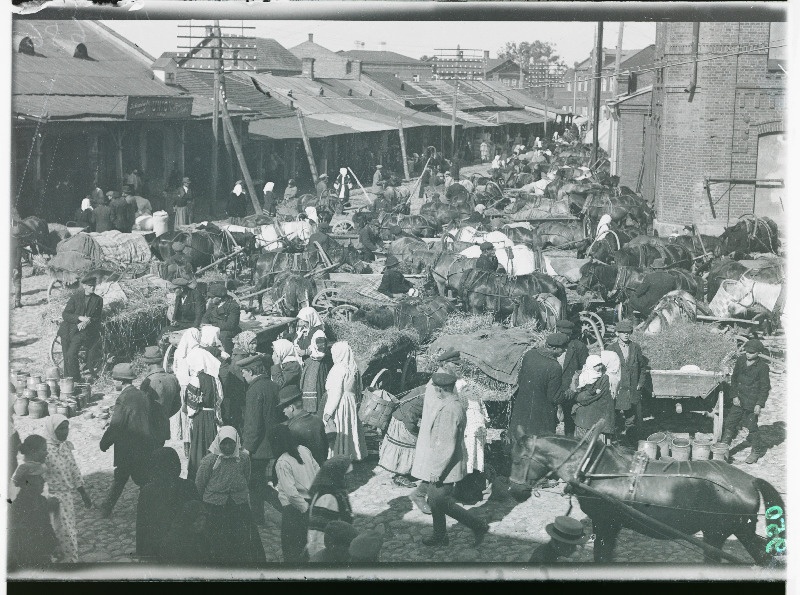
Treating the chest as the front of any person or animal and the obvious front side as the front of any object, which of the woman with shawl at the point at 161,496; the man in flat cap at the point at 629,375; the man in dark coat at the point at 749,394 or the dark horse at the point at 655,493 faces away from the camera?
the woman with shawl

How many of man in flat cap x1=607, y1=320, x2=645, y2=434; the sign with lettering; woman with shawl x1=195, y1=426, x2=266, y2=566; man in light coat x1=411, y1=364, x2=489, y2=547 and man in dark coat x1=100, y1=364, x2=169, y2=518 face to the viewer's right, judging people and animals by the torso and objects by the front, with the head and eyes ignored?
0

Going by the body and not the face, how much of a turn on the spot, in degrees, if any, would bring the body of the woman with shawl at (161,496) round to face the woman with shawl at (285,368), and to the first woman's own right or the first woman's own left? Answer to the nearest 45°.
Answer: approximately 45° to the first woman's own right

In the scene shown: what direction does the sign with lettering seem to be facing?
toward the camera

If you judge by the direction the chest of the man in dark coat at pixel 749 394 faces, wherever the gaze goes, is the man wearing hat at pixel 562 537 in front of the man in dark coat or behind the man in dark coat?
in front

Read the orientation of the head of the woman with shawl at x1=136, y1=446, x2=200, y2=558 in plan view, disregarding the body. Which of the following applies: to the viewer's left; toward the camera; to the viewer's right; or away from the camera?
away from the camera

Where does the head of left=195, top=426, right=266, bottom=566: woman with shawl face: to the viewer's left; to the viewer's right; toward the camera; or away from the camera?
toward the camera

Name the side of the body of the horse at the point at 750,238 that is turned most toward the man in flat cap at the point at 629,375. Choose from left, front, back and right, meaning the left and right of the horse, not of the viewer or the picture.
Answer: left

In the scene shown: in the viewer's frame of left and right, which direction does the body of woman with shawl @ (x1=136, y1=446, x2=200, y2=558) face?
facing away from the viewer
